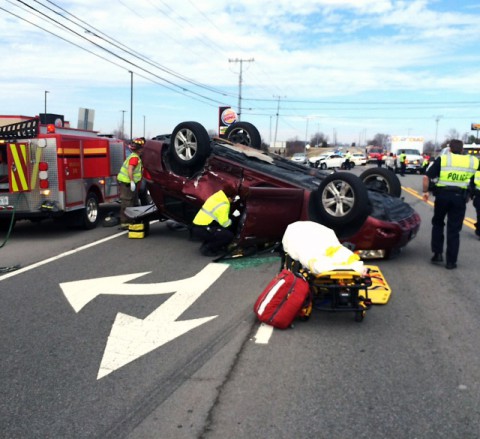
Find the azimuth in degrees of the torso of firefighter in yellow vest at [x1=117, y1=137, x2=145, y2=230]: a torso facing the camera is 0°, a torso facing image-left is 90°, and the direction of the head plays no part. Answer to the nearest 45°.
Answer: approximately 270°

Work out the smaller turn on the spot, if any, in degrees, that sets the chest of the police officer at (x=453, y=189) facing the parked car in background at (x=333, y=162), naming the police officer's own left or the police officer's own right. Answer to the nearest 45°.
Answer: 0° — they already face it

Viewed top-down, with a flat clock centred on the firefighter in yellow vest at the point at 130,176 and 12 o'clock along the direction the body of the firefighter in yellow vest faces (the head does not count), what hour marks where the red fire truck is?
The red fire truck is roughly at 5 o'clock from the firefighter in yellow vest.

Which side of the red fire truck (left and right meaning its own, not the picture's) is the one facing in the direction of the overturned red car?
right
